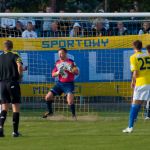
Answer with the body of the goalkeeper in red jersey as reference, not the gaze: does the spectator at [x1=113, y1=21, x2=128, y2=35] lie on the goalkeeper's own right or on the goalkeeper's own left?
on the goalkeeper's own left

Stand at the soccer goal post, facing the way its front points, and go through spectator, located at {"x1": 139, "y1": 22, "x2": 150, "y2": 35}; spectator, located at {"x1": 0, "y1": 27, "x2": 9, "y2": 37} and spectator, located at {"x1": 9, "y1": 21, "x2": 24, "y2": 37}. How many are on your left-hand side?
1

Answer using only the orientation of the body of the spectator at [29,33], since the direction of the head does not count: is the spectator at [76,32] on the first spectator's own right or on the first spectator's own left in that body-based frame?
on the first spectator's own left

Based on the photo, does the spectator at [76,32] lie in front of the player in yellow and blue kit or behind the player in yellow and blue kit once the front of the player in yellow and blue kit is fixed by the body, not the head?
in front

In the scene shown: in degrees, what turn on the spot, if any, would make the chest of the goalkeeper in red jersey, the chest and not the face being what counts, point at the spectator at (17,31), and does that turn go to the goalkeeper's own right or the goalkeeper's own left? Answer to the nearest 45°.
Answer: approximately 135° to the goalkeeper's own right

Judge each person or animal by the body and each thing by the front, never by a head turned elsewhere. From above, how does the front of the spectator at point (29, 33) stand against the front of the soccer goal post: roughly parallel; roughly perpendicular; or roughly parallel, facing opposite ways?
roughly parallel

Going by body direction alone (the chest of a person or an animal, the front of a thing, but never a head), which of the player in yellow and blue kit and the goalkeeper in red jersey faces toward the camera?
the goalkeeper in red jersey

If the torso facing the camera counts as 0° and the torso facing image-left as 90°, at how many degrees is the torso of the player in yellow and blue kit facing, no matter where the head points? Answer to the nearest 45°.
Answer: approximately 135°

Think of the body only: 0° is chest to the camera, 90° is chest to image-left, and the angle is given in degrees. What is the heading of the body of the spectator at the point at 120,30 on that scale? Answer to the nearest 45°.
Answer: approximately 0°

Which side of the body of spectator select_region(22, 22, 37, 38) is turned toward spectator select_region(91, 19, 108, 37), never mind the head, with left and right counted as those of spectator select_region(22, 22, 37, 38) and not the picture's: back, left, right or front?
left

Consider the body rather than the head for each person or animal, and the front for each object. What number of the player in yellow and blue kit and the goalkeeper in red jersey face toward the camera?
1

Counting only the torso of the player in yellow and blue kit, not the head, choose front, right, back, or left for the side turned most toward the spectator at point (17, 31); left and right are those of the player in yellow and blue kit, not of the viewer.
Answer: front

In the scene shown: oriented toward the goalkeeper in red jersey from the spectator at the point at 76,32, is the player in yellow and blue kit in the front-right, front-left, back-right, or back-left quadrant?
front-left

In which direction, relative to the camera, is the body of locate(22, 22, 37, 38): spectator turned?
toward the camera
